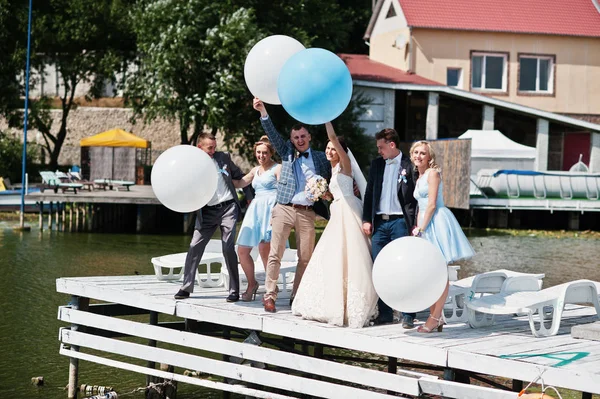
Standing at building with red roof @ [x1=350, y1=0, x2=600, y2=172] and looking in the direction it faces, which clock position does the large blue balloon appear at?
The large blue balloon is roughly at 12 o'clock from the building with red roof.

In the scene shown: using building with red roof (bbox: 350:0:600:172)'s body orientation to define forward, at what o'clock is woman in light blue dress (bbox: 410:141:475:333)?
The woman in light blue dress is roughly at 12 o'clock from the building with red roof.

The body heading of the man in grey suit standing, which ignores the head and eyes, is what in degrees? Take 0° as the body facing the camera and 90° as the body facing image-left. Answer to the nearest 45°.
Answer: approximately 45°

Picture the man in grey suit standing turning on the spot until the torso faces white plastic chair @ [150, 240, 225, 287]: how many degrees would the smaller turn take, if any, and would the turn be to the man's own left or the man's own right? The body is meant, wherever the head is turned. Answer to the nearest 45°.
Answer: approximately 135° to the man's own right

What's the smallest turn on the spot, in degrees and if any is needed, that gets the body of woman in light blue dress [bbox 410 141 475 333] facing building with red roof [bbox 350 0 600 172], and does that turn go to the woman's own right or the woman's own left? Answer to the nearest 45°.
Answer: approximately 135° to the woman's own right

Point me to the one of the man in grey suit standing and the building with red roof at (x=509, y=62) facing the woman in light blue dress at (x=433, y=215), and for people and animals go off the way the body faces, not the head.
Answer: the building with red roof

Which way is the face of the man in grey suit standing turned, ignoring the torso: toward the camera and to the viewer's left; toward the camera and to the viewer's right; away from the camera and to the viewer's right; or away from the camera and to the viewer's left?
toward the camera and to the viewer's right
